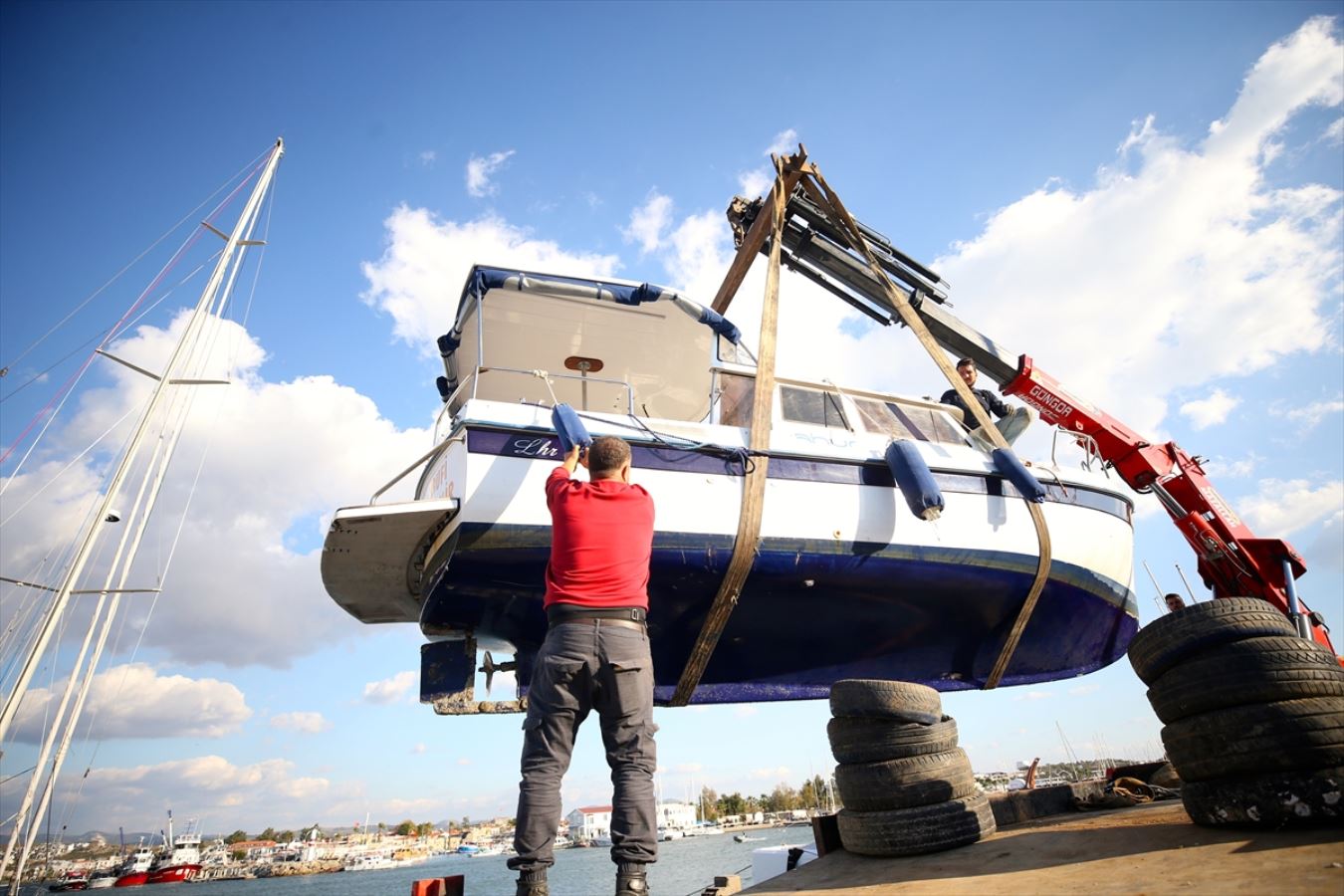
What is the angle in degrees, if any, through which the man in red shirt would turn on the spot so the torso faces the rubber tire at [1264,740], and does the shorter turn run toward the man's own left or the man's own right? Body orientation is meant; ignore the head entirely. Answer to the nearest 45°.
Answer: approximately 90° to the man's own right

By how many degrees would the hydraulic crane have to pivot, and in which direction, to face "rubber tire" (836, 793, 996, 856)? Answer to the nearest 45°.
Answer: approximately 90° to its left

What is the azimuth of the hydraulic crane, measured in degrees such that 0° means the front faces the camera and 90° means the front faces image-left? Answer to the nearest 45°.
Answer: approximately 90°

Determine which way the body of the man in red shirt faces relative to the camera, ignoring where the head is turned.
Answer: away from the camera

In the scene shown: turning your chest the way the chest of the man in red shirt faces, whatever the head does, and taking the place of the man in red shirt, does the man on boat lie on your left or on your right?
on your right

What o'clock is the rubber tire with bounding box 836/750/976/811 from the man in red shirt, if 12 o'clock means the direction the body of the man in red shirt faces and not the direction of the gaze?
The rubber tire is roughly at 2 o'clock from the man in red shirt.

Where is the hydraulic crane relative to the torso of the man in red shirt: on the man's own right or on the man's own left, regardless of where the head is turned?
on the man's own right

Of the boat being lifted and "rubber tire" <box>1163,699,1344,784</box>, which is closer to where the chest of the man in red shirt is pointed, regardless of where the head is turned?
the boat being lifted

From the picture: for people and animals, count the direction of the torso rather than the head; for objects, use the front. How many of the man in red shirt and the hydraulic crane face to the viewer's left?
1
